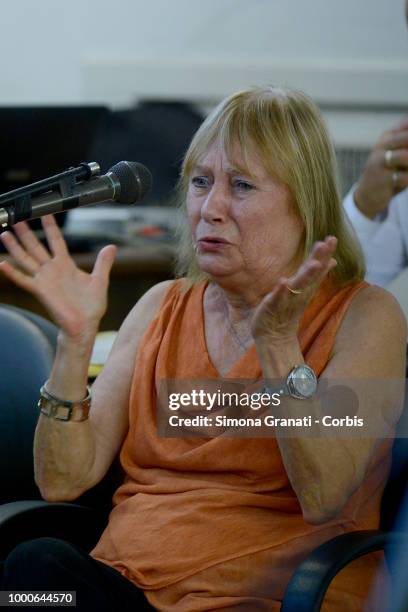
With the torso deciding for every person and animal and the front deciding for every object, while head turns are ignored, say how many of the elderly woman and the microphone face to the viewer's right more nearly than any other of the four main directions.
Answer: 1

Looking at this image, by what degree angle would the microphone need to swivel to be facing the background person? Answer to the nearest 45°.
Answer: approximately 45° to its left

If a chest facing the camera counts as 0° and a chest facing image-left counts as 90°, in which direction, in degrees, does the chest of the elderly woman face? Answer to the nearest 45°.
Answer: approximately 45°

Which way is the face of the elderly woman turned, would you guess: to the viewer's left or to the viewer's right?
to the viewer's left

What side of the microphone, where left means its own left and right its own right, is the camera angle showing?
right

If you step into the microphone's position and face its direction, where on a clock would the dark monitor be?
The dark monitor is roughly at 9 o'clock from the microphone.

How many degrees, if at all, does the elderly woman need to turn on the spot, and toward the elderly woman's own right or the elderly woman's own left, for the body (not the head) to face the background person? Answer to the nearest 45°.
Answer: approximately 180°
